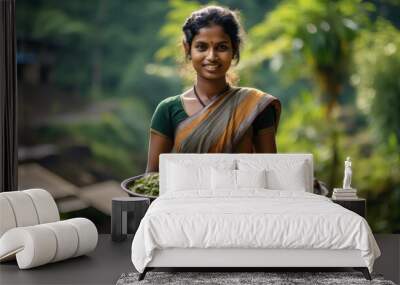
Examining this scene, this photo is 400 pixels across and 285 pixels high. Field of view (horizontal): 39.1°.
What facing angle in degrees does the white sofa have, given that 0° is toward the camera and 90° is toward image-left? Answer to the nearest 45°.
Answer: approximately 315°

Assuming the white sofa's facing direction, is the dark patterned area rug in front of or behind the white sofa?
in front
